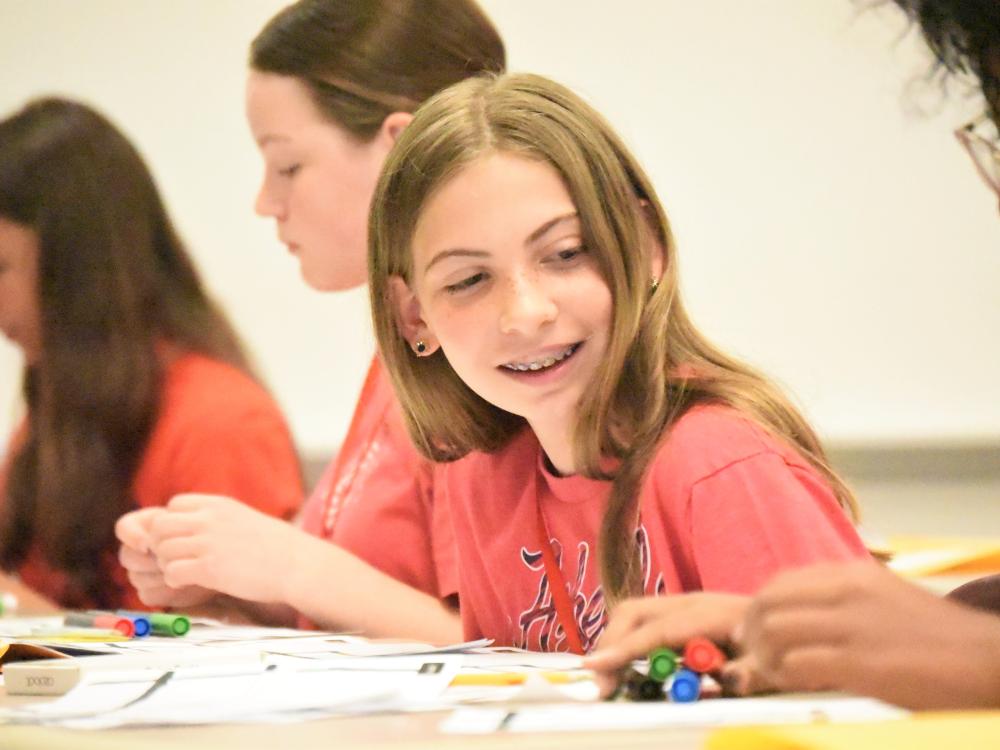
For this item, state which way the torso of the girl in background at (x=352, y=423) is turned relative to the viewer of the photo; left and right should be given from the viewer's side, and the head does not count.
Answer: facing to the left of the viewer

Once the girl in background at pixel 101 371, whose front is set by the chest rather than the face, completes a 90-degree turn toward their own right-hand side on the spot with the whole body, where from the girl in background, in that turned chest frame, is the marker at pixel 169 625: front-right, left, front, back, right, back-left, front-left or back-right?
back

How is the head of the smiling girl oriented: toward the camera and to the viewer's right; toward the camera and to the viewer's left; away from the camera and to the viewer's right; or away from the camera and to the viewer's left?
toward the camera and to the viewer's right

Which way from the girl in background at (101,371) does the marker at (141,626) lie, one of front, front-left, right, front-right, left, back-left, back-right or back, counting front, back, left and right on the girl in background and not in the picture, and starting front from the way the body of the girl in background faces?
left

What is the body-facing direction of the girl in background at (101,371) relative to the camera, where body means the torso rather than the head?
to the viewer's left

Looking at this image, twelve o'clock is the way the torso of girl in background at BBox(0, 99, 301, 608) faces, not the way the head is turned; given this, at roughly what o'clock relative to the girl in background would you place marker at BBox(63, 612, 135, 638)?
The marker is roughly at 9 o'clock from the girl in background.

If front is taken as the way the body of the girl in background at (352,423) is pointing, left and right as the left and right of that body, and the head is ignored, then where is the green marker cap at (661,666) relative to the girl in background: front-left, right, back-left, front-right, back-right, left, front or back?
left

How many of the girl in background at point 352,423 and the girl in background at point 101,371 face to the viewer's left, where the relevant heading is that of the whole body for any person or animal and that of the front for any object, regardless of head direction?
2
